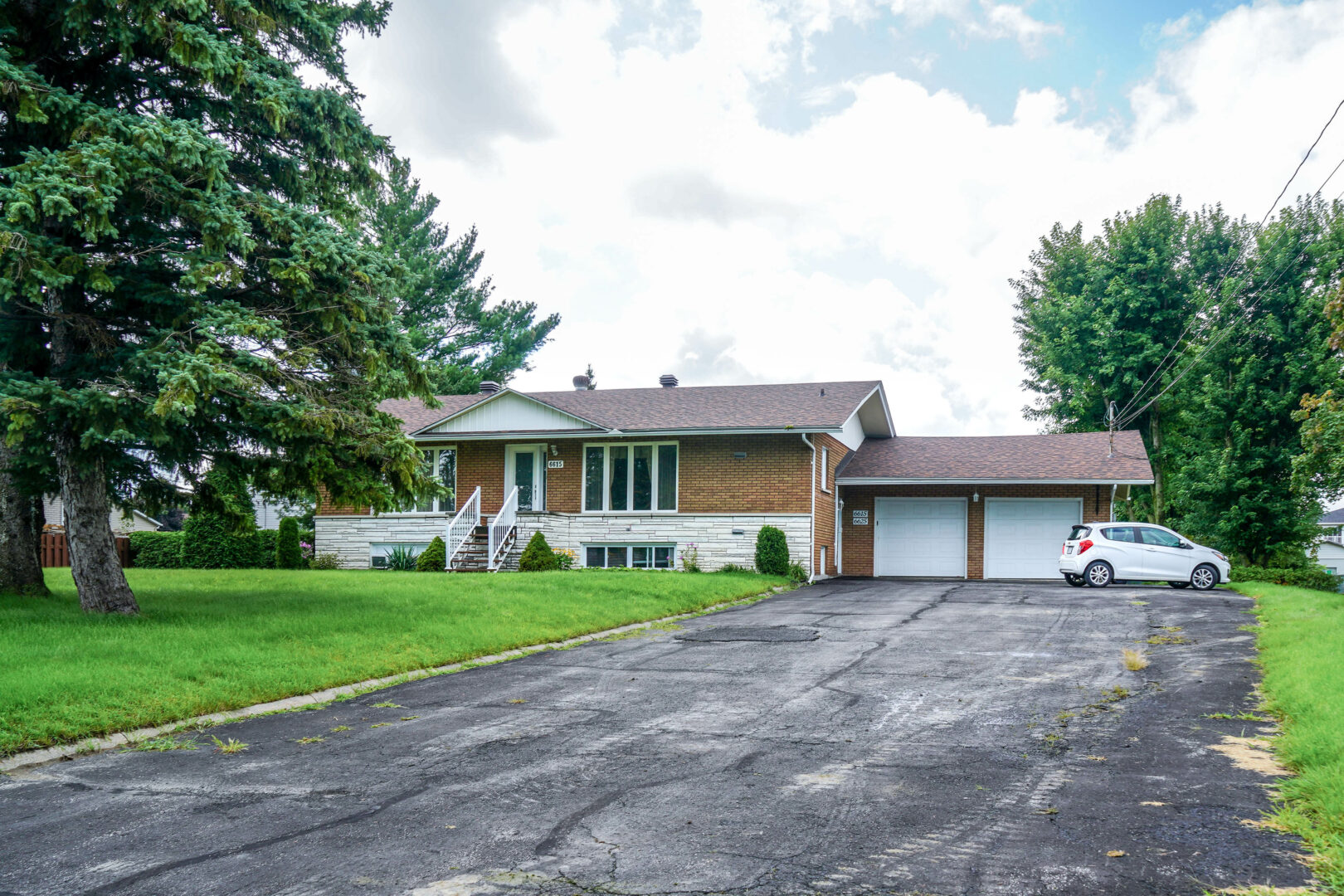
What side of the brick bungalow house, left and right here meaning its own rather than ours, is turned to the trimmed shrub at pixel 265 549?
right

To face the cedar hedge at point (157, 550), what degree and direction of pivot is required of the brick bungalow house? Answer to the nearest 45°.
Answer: approximately 90° to its right

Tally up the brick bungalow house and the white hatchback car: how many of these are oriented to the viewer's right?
1

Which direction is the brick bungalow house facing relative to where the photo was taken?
toward the camera

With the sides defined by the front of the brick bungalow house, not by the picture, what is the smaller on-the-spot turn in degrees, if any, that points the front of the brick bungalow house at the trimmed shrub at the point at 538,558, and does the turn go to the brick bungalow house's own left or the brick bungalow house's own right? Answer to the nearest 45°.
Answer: approximately 45° to the brick bungalow house's own right

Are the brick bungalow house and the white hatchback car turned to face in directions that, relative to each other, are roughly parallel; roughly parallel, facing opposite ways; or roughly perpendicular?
roughly perpendicular

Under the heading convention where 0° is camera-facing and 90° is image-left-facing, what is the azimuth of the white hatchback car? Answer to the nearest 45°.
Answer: approximately 270°

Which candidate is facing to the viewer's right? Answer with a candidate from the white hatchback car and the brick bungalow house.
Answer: the white hatchback car

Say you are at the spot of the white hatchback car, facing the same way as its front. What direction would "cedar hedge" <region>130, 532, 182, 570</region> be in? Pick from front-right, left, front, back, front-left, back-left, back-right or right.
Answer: back

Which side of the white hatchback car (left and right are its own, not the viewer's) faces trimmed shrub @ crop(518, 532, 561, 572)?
back

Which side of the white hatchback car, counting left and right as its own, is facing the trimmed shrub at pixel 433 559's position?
back

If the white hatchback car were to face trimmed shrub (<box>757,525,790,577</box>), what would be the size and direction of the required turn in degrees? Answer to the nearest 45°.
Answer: approximately 180°

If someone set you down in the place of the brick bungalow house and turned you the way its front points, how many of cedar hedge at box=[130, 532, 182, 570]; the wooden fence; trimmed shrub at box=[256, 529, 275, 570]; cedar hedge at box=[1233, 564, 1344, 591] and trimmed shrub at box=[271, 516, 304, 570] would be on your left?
1
